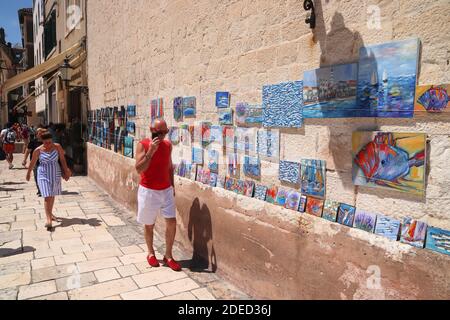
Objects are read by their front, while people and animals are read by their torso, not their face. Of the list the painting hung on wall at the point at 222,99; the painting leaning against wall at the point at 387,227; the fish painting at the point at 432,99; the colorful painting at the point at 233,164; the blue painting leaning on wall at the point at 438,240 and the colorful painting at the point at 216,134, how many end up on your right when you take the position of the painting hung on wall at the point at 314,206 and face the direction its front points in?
3

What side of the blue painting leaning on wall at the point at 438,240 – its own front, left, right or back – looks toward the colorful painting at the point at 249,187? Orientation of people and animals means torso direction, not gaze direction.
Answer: right

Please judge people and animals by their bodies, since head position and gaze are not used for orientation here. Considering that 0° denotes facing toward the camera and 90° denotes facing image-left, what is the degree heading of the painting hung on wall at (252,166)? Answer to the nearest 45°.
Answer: approximately 45°

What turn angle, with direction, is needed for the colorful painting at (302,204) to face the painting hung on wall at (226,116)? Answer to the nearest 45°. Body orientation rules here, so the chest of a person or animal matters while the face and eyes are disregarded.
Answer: approximately 90° to its right

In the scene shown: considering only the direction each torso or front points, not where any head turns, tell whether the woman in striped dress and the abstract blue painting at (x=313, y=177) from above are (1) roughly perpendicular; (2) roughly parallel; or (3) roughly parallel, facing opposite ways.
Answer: roughly perpendicular

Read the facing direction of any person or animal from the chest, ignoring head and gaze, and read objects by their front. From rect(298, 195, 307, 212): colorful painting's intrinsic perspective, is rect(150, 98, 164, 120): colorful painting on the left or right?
on its right

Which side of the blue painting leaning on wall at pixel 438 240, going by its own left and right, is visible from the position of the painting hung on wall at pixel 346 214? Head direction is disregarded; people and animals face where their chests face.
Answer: right
